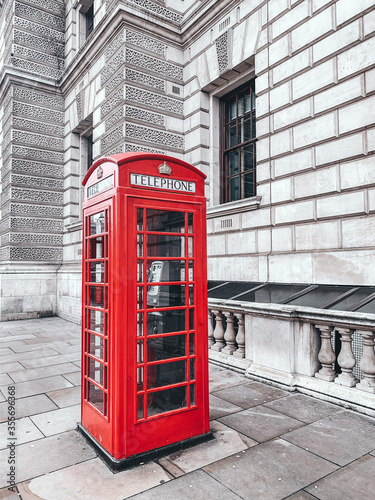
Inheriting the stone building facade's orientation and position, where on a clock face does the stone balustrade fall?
The stone balustrade is roughly at 10 o'clock from the stone building facade.

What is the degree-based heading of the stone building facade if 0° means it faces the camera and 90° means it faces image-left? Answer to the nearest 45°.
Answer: approximately 45°

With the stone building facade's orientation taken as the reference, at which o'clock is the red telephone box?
The red telephone box is roughly at 11 o'clock from the stone building facade.
